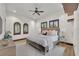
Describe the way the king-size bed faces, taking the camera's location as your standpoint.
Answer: facing the viewer and to the left of the viewer
